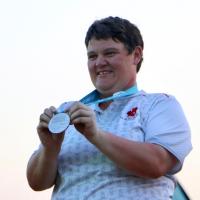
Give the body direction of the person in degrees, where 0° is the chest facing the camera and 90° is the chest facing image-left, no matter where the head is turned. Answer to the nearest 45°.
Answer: approximately 45°

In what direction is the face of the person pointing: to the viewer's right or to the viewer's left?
to the viewer's left
